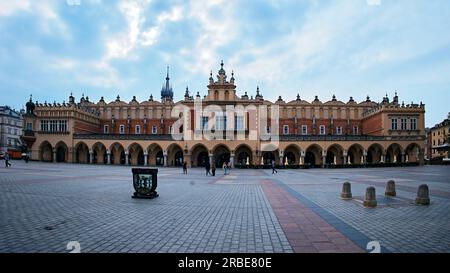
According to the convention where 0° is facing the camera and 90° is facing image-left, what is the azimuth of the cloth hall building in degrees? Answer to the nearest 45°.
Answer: approximately 0°

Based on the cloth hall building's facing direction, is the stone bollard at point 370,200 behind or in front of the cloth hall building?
in front

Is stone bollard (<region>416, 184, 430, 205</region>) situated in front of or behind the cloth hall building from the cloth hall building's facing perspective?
in front
